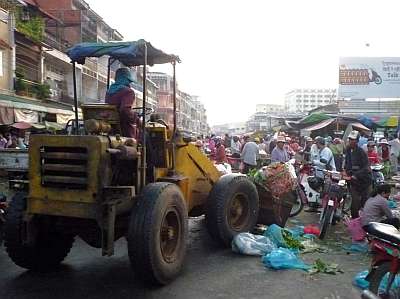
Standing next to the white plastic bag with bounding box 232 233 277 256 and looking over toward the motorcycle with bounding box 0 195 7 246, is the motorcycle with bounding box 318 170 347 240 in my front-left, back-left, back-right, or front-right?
back-right

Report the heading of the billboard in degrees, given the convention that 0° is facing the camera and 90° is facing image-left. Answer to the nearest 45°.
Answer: approximately 0°

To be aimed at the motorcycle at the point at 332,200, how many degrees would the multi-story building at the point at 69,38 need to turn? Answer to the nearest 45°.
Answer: approximately 45° to its right

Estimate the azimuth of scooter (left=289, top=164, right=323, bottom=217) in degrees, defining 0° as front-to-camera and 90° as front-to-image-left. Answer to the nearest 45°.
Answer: approximately 45°

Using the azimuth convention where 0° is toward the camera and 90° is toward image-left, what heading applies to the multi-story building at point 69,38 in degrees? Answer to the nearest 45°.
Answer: approximately 315°
